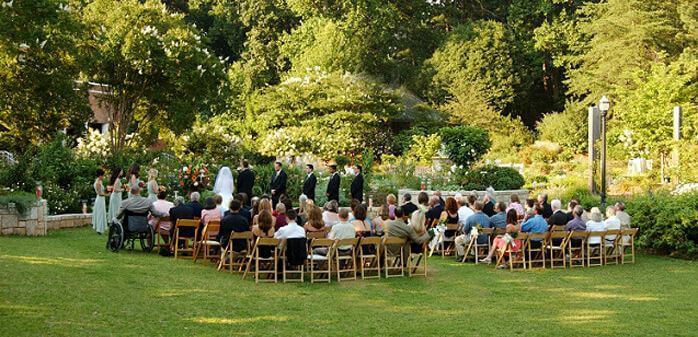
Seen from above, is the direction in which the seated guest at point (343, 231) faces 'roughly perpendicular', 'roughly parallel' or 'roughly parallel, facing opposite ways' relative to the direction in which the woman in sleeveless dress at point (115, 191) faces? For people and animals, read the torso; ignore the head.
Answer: roughly perpendicular

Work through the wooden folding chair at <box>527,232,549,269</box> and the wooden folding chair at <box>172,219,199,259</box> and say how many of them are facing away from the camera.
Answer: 2

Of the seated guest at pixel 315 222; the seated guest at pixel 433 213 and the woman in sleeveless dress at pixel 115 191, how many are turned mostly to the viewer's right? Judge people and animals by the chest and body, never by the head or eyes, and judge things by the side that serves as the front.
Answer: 1

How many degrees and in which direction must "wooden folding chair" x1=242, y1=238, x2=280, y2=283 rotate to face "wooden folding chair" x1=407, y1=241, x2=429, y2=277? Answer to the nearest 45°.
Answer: approximately 135° to its right

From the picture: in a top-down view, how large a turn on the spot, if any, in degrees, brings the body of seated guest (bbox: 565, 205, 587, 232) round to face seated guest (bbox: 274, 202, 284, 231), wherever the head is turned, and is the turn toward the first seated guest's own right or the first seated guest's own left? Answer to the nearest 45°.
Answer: approximately 90° to the first seated guest's own left

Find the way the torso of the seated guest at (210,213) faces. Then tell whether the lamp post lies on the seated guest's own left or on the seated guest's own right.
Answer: on the seated guest's own right

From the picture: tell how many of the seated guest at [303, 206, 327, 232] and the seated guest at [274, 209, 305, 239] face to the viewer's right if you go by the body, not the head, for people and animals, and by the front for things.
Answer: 0

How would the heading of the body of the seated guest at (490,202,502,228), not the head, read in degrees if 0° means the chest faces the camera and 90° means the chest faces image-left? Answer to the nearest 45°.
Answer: approximately 135°

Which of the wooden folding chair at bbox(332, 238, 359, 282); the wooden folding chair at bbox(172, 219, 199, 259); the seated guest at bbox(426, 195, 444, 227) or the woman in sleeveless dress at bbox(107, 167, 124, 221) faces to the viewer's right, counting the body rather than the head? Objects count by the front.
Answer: the woman in sleeveless dress

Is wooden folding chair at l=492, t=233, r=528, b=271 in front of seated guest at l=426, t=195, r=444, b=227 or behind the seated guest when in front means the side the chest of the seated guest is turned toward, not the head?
behind

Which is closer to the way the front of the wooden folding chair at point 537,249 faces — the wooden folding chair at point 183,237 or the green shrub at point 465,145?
the green shrub

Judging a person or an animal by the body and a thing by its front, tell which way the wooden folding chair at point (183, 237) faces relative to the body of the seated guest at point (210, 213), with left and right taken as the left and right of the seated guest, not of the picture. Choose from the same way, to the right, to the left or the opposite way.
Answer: the same way

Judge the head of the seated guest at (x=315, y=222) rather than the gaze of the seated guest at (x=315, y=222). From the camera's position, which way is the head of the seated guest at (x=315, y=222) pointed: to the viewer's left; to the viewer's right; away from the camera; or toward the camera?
away from the camera

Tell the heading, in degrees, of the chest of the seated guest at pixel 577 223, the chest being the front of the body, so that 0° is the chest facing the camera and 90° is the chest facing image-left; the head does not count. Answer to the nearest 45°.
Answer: approximately 135°

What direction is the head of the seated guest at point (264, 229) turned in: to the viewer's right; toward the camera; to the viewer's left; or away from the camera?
away from the camera

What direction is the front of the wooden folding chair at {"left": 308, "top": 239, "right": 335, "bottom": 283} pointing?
away from the camera

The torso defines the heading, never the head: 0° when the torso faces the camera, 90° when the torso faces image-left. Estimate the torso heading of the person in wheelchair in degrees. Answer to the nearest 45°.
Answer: approximately 180°

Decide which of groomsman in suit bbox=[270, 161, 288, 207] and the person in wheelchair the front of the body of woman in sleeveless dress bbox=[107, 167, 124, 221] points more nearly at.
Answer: the groomsman in suit

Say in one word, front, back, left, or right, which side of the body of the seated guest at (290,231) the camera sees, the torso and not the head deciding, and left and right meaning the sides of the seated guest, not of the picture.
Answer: back

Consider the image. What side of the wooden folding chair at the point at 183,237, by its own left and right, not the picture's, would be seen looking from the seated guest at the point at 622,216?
right

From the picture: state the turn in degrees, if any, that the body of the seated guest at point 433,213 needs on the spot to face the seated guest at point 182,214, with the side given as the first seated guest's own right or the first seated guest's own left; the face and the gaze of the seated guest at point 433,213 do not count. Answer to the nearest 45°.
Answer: approximately 90° to the first seated guest's own left

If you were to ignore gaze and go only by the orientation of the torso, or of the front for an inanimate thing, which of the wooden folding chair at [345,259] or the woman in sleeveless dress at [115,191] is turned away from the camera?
the wooden folding chair
